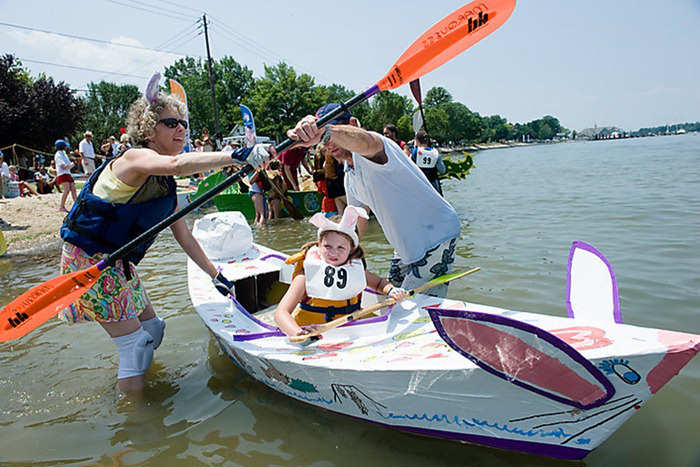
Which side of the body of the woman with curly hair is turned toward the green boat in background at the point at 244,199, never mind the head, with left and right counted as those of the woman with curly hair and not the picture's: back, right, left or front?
left

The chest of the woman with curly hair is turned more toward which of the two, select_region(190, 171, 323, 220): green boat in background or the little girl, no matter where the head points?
the little girl

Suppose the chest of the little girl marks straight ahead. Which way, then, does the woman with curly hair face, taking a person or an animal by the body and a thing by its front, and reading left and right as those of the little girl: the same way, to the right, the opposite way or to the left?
to the left

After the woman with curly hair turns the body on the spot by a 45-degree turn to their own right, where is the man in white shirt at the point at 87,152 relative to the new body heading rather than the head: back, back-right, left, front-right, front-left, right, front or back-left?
back-left

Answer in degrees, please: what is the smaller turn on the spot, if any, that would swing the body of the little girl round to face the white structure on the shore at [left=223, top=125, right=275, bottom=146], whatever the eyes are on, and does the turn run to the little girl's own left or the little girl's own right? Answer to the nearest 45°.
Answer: approximately 180°

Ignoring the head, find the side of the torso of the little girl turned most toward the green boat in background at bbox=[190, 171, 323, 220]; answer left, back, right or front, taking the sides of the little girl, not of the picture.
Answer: back

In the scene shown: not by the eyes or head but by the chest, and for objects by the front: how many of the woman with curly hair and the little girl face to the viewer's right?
1

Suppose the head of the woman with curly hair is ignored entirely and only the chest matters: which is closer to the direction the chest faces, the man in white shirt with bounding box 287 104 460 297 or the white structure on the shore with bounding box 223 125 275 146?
the man in white shirt

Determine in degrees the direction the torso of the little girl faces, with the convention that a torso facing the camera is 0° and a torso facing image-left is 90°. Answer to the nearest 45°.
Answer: approximately 0°

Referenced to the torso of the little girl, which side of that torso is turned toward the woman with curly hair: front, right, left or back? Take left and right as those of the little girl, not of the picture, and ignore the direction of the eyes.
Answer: right

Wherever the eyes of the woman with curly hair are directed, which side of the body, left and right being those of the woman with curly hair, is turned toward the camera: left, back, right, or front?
right
